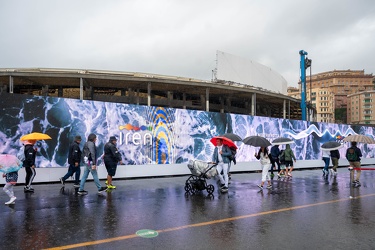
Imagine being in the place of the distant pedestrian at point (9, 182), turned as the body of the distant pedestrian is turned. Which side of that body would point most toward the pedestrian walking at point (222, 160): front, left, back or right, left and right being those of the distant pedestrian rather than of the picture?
back

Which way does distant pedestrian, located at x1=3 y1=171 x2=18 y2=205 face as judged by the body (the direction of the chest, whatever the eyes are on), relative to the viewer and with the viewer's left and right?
facing to the left of the viewer

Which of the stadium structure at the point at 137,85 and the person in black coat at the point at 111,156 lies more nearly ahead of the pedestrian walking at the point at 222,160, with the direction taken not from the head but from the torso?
the person in black coat

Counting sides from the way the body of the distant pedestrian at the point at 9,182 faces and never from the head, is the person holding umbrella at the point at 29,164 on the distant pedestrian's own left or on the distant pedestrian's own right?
on the distant pedestrian's own right

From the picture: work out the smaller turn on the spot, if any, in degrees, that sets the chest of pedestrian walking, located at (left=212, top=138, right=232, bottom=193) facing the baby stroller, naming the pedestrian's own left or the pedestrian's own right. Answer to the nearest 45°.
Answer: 0° — they already face it

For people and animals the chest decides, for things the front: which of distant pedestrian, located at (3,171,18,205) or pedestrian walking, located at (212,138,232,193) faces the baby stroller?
the pedestrian walking
